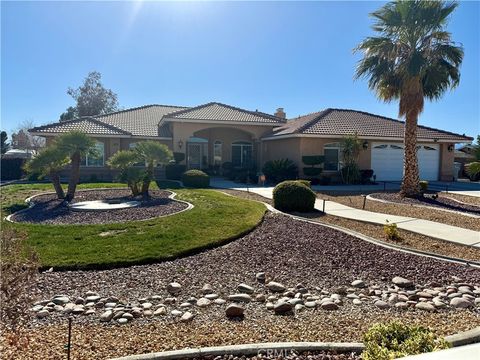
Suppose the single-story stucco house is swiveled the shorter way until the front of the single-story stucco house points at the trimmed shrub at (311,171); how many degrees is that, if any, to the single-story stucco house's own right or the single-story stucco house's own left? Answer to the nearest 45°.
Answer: approximately 45° to the single-story stucco house's own left

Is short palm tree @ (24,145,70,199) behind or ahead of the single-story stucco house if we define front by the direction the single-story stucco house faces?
ahead

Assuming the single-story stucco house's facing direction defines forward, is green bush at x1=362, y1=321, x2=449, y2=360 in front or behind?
in front

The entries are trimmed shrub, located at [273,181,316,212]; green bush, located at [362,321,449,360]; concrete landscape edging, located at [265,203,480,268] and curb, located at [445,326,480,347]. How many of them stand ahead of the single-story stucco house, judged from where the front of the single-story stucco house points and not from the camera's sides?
4

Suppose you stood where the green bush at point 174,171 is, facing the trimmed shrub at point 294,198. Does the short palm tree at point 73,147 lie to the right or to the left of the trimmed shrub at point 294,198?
right

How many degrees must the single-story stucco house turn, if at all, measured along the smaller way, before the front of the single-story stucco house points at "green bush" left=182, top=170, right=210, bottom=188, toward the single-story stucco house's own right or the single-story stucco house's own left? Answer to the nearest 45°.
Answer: approximately 45° to the single-story stucco house's own right

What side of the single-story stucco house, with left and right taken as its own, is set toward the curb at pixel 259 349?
front

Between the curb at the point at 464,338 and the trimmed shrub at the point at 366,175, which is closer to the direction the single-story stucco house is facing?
the curb

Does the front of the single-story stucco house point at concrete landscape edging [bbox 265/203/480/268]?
yes

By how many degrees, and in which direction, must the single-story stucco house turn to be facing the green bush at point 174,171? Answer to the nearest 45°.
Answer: approximately 90° to its right

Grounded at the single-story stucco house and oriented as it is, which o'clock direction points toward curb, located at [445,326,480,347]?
The curb is roughly at 12 o'clock from the single-story stucco house.

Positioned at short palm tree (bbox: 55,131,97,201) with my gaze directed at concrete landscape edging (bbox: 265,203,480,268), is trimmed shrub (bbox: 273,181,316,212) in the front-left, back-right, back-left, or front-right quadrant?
front-left

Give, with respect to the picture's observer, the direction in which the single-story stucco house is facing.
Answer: facing the viewer

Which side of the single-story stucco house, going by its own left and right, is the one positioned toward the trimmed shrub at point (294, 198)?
front
